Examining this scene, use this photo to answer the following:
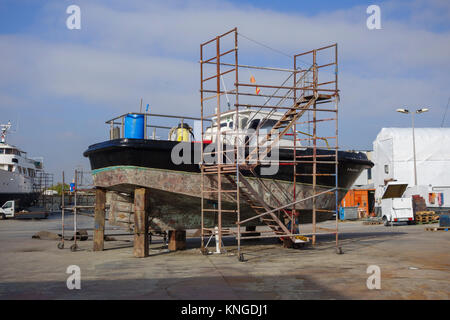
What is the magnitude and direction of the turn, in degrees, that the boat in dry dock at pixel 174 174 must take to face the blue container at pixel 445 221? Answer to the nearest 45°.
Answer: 0° — it already faces it

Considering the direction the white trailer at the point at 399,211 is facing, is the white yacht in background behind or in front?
in front

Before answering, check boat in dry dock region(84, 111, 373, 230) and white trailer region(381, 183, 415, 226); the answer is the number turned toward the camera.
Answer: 0

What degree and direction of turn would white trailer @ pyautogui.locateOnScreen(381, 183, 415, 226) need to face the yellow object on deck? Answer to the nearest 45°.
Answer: approximately 135° to its left

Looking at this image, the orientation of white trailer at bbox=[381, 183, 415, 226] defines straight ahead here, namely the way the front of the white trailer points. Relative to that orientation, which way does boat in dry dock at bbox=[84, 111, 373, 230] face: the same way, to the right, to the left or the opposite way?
to the right

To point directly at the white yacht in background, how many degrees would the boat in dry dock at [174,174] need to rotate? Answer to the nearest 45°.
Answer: approximately 90° to its left

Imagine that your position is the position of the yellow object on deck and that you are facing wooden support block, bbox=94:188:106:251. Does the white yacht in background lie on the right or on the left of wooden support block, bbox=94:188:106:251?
right

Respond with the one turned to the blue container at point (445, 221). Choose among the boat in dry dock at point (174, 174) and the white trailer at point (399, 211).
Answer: the boat in dry dock

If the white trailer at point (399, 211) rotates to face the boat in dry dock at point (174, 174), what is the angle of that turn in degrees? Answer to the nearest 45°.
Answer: approximately 135° to its left

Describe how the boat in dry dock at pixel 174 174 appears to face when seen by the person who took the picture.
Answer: facing away from the viewer and to the right of the viewer

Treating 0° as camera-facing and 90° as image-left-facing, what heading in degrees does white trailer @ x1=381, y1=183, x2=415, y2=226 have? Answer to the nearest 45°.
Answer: approximately 135°
